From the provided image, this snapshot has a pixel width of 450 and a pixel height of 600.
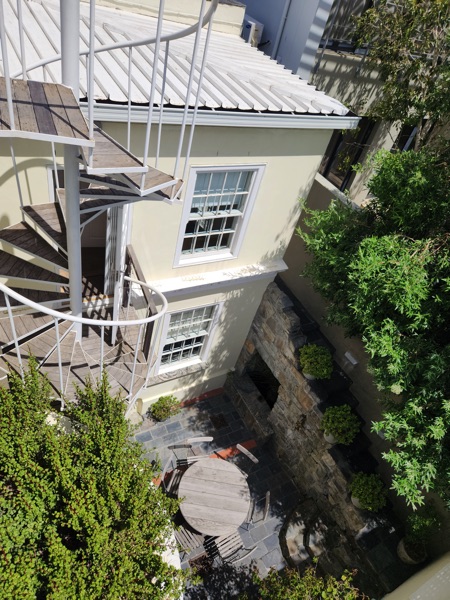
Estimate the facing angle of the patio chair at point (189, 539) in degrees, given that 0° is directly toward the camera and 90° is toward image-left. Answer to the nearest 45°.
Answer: approximately 225°

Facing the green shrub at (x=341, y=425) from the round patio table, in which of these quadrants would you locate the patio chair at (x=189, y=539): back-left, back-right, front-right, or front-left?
back-right

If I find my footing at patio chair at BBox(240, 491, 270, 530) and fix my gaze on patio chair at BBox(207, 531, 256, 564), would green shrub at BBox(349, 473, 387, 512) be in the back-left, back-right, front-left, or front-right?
back-left

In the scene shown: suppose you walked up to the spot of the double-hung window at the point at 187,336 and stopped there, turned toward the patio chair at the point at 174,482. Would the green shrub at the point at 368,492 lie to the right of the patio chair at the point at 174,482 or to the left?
left

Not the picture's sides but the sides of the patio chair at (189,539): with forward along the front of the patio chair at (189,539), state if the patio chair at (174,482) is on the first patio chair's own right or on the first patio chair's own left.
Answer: on the first patio chair's own left
